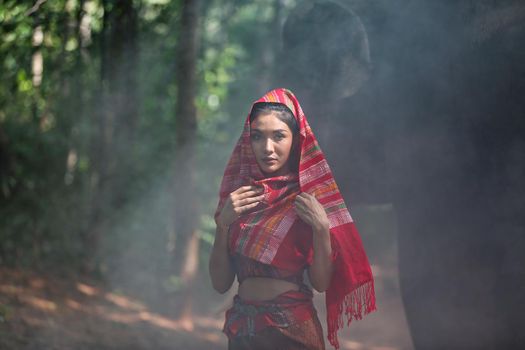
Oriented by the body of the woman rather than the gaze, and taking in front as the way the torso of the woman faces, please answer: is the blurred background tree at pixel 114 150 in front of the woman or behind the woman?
behind

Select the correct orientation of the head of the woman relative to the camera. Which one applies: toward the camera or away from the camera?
toward the camera

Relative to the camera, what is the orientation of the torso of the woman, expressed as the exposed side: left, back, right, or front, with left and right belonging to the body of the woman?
front

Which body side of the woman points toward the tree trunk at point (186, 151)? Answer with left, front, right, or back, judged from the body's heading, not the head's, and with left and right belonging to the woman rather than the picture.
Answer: back
